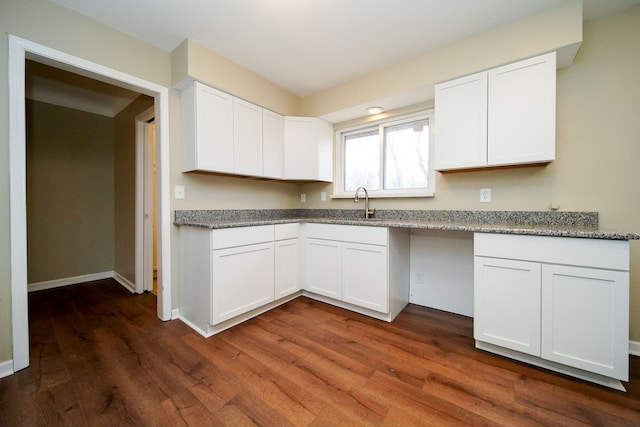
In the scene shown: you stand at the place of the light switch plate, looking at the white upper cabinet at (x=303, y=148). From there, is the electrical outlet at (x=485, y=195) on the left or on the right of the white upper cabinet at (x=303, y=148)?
right

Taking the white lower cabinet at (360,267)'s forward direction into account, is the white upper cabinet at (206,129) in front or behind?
in front

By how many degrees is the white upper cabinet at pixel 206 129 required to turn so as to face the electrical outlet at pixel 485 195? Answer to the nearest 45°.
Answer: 0° — it already faces it

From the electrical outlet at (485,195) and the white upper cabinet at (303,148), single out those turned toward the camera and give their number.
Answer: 2

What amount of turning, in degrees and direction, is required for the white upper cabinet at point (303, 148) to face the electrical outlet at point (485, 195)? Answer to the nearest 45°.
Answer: approximately 45° to its left

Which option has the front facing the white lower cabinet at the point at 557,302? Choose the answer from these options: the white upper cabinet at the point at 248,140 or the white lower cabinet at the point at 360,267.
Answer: the white upper cabinet

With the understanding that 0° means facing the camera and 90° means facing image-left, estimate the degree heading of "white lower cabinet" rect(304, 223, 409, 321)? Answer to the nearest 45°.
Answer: approximately 45°

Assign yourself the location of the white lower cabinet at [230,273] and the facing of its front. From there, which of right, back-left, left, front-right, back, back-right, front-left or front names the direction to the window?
front-left

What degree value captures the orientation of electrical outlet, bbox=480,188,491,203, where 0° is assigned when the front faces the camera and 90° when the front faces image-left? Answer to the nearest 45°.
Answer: approximately 0°

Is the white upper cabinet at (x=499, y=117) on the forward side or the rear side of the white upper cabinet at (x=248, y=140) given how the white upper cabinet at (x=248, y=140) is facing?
on the forward side

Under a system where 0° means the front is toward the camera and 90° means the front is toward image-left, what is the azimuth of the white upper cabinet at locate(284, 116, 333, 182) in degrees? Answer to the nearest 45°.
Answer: approximately 0°

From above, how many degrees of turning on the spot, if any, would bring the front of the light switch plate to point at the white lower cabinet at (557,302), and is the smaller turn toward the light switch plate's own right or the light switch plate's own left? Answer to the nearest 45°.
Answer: approximately 45° to the light switch plate's own left

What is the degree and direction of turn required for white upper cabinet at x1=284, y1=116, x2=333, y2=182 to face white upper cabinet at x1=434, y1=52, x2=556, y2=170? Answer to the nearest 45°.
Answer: approximately 45° to its left
